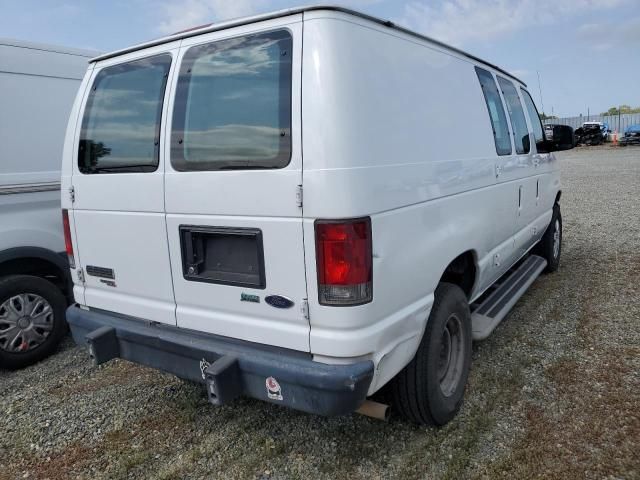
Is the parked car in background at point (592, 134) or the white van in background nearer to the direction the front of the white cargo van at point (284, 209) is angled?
the parked car in background

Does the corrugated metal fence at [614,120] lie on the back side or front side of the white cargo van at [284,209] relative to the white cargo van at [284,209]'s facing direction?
on the front side

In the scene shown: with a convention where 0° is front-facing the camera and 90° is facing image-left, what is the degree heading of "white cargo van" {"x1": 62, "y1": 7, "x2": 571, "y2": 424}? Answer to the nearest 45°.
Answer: approximately 225°

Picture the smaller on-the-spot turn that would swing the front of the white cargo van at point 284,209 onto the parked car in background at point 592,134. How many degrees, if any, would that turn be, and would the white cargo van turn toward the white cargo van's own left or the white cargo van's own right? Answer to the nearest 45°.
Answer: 0° — it already faces it

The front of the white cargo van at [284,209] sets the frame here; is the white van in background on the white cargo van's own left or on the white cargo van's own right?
on the white cargo van's own left

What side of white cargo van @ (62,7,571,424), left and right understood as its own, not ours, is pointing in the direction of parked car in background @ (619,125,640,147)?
front
